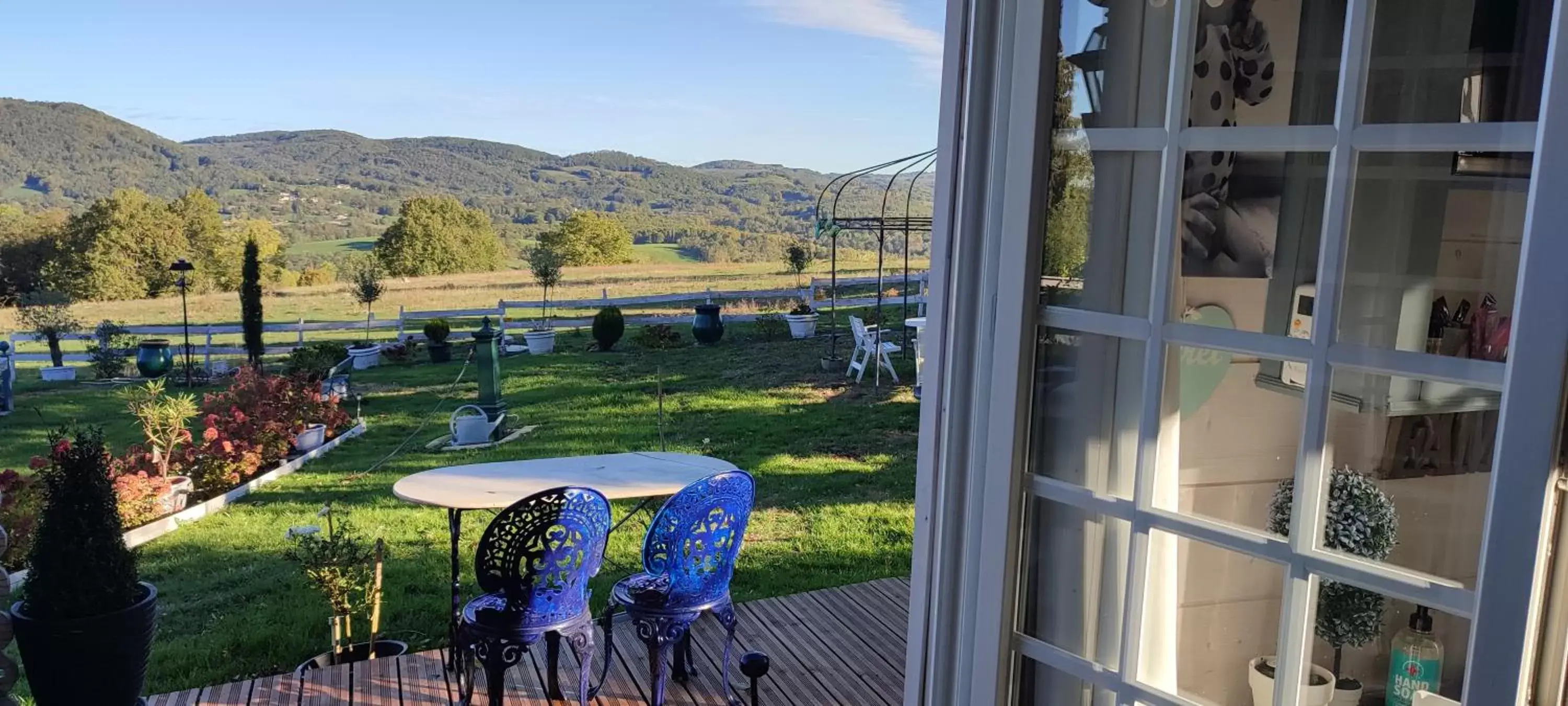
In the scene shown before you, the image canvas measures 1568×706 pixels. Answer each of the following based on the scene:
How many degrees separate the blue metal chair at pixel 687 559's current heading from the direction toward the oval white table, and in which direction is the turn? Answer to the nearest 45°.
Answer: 0° — it already faces it

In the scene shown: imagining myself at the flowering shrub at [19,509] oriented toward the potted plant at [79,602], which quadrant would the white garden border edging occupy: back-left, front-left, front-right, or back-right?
back-left

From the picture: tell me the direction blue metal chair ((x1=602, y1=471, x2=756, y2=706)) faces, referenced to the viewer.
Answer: facing away from the viewer and to the left of the viewer

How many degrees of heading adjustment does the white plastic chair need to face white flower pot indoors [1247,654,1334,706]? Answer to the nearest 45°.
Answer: approximately 90° to its right
